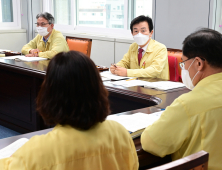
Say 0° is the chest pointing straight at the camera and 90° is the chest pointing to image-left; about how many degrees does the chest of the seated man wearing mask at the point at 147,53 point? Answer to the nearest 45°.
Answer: approximately 45°

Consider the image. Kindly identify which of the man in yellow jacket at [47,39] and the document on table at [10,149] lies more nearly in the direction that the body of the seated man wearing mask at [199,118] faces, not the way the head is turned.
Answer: the man in yellow jacket

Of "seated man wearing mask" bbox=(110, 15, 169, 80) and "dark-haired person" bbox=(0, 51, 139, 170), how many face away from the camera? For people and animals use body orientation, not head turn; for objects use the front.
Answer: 1

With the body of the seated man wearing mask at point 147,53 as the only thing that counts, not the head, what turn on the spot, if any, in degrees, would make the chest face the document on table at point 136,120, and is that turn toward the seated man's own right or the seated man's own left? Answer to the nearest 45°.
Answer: approximately 45° to the seated man's own left

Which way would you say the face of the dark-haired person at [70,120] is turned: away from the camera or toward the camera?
away from the camera

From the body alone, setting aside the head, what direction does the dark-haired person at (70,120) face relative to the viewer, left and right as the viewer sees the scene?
facing away from the viewer

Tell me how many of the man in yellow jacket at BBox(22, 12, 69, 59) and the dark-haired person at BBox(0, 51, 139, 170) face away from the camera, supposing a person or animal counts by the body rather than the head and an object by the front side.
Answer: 1

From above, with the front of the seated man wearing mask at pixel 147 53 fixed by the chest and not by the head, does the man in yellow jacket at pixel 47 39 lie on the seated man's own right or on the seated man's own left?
on the seated man's own right
